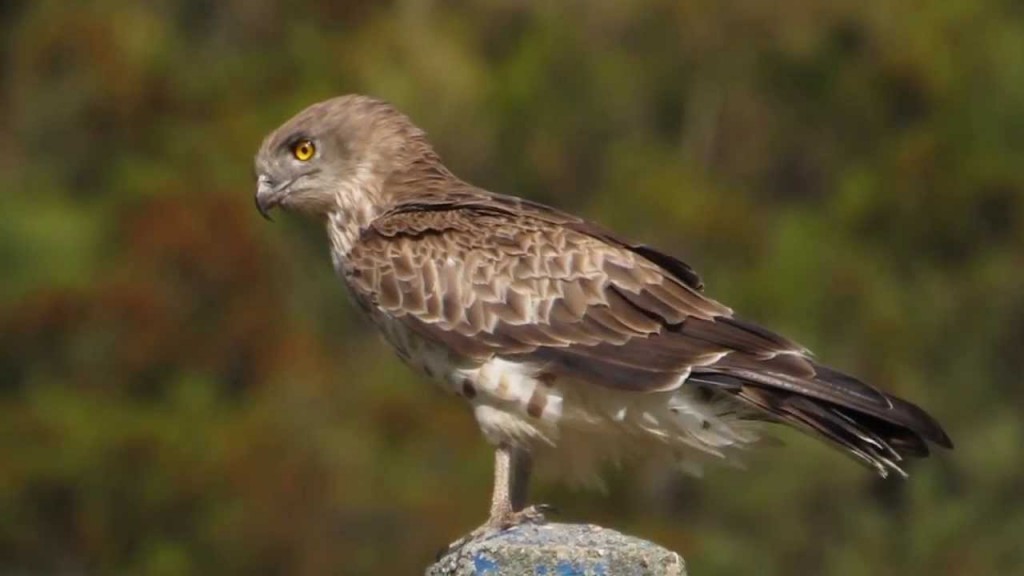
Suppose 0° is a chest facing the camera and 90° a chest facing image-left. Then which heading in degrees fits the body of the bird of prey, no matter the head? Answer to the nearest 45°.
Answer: approximately 90°
